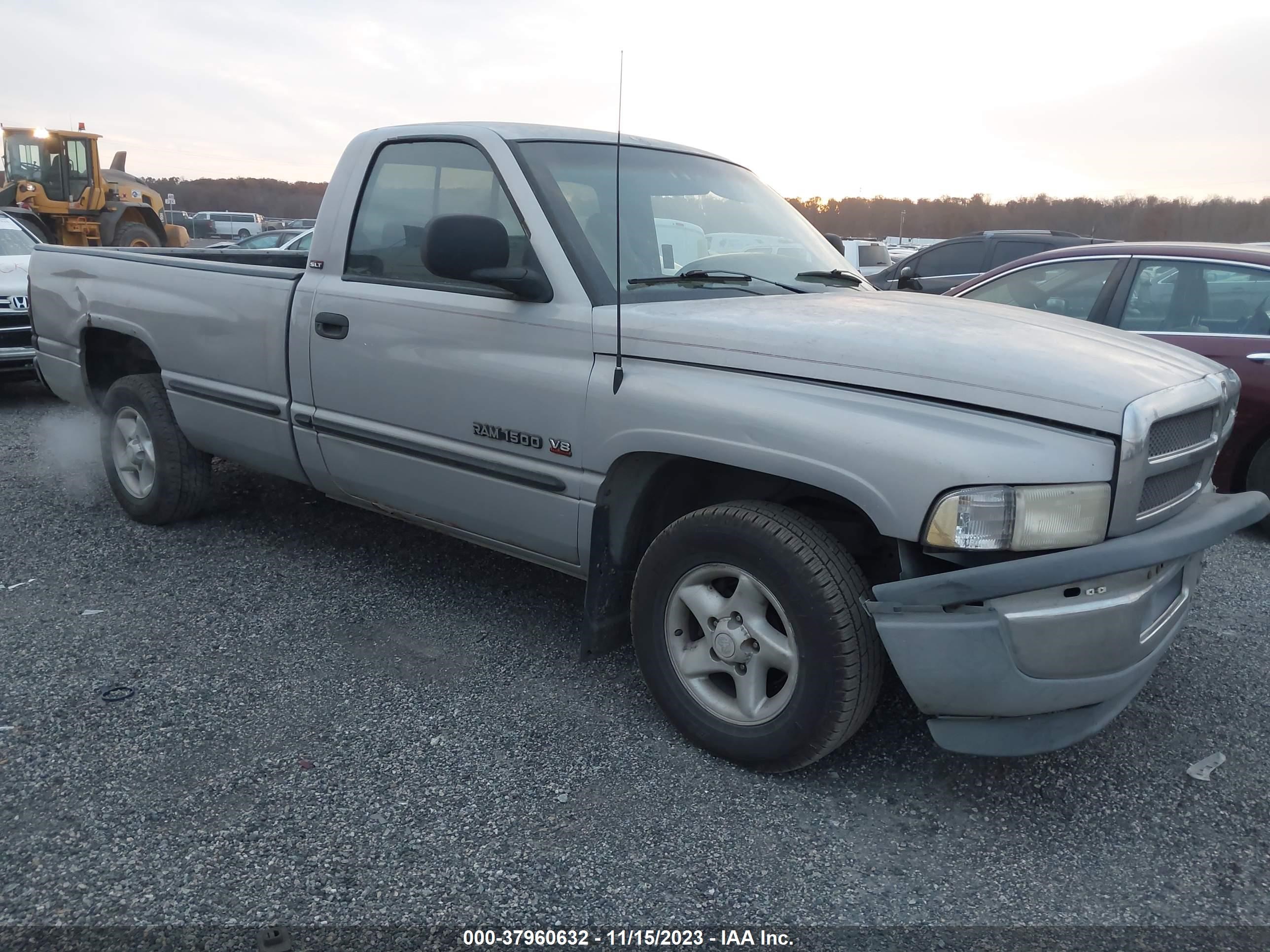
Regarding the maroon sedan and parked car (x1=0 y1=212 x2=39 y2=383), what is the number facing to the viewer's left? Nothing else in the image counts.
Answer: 1

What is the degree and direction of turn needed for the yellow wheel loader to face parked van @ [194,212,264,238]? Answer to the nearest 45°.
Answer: approximately 135° to its right

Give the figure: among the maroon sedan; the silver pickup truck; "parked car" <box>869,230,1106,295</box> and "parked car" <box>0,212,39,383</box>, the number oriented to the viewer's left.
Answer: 2

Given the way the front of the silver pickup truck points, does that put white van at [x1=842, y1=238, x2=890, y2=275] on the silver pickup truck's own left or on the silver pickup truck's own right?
on the silver pickup truck's own left

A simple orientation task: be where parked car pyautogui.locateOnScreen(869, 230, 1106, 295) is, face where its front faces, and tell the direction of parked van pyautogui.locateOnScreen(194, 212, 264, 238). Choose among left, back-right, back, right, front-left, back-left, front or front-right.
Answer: front-right

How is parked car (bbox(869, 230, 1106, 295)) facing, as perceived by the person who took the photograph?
facing to the left of the viewer

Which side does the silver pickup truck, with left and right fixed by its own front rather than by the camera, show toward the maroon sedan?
left

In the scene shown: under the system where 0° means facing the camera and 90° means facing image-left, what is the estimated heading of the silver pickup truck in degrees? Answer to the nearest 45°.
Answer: approximately 315°

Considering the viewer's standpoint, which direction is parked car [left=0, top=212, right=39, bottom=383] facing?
facing the viewer and to the right of the viewer

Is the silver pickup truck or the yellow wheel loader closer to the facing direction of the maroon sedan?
the yellow wheel loader

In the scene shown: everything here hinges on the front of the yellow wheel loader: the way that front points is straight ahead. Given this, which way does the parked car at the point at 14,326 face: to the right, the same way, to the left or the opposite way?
to the left

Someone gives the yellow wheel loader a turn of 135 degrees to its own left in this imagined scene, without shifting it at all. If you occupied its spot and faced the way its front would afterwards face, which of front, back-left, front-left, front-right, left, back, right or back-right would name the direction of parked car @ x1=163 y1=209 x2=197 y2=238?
left

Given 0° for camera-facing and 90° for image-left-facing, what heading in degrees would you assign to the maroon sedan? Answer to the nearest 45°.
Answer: approximately 90°

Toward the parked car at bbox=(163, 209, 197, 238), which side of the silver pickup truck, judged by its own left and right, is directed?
back
